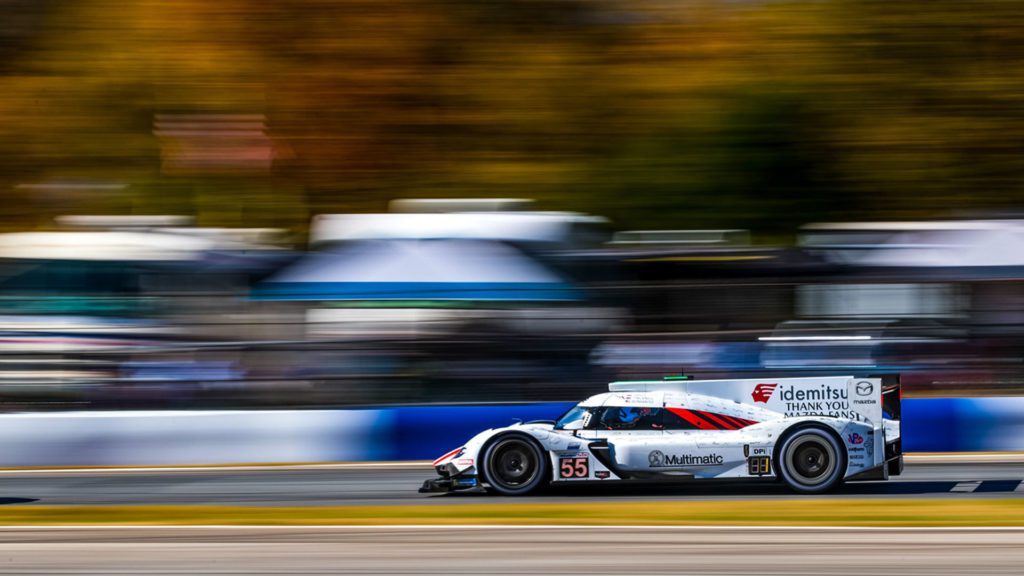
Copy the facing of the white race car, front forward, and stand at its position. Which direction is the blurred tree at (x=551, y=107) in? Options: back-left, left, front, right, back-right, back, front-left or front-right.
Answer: right

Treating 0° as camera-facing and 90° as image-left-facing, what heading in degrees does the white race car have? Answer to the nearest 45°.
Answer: approximately 90°
